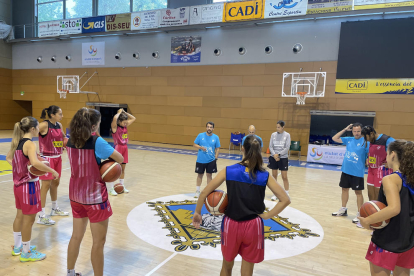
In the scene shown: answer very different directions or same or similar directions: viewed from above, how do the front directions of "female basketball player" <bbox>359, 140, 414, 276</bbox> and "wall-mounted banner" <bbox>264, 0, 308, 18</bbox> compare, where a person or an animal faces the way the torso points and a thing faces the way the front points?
very different directions

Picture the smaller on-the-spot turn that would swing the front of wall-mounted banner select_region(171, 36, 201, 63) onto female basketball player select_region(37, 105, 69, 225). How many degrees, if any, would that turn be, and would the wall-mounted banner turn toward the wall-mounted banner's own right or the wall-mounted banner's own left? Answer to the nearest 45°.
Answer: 0° — it already faces them

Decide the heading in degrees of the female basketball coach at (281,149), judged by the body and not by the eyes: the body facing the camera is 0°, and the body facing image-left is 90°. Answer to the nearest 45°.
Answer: approximately 45°

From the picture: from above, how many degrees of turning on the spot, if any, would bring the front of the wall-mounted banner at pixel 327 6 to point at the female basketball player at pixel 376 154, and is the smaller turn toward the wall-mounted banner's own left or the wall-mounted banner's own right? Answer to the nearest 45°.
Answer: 0° — it already faces them

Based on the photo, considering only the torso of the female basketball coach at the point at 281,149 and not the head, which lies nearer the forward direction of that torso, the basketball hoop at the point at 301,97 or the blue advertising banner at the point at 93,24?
the blue advertising banner

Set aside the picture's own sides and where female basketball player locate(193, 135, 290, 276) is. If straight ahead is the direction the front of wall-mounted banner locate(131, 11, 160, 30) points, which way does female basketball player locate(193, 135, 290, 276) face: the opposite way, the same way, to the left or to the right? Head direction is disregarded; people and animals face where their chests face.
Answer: the opposite way

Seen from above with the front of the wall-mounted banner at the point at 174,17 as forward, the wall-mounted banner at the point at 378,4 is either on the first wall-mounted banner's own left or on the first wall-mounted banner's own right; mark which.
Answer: on the first wall-mounted banner's own left

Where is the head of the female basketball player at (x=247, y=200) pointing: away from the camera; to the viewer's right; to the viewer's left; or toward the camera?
away from the camera

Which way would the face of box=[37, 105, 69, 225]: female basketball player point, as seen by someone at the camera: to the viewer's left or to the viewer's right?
to the viewer's right

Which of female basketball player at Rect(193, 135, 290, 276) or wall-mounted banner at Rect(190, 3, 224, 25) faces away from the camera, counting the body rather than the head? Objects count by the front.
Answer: the female basketball player

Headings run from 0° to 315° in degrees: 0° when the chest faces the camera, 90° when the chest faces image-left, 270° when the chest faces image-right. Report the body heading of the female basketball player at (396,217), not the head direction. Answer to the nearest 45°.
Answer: approximately 135°

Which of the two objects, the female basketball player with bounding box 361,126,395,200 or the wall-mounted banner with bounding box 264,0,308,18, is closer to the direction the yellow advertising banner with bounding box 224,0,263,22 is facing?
the female basketball player
